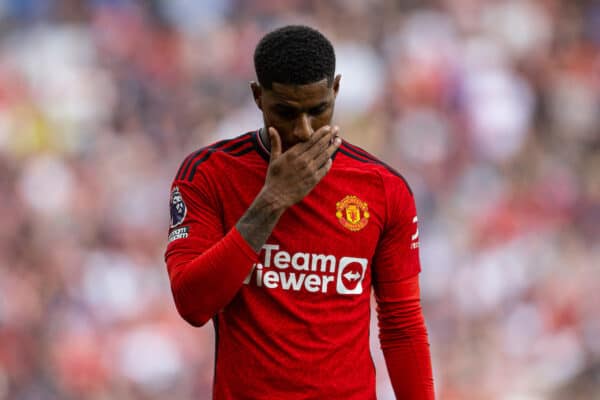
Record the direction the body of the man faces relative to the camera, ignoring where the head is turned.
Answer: toward the camera
